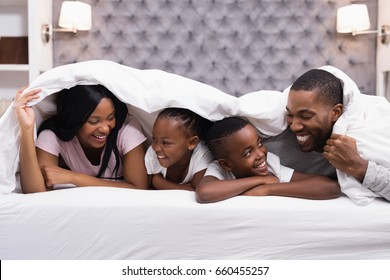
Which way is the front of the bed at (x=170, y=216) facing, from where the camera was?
facing the viewer

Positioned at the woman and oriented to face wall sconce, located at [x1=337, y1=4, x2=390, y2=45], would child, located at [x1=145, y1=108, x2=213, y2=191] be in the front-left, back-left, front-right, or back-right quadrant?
front-right

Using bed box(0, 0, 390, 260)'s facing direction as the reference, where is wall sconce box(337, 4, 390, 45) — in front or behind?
behind

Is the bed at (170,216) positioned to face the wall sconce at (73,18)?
no
